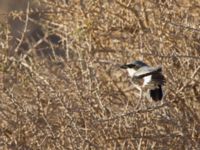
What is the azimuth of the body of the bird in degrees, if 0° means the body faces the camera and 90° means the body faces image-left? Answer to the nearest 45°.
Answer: approximately 90°
